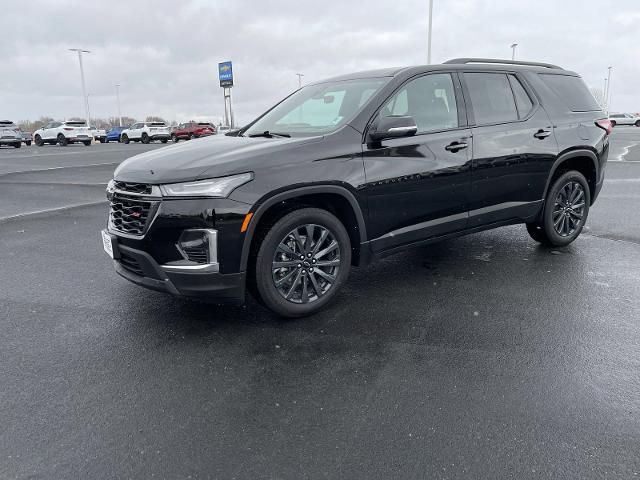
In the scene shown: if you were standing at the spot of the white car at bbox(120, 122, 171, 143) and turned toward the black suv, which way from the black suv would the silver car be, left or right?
right

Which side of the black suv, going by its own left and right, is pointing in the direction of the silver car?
right

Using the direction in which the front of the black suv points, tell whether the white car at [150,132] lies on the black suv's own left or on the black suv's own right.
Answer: on the black suv's own right

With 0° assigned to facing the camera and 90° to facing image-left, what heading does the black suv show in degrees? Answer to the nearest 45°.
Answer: approximately 45°

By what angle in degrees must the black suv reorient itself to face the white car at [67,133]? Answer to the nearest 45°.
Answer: approximately 90° to its right
